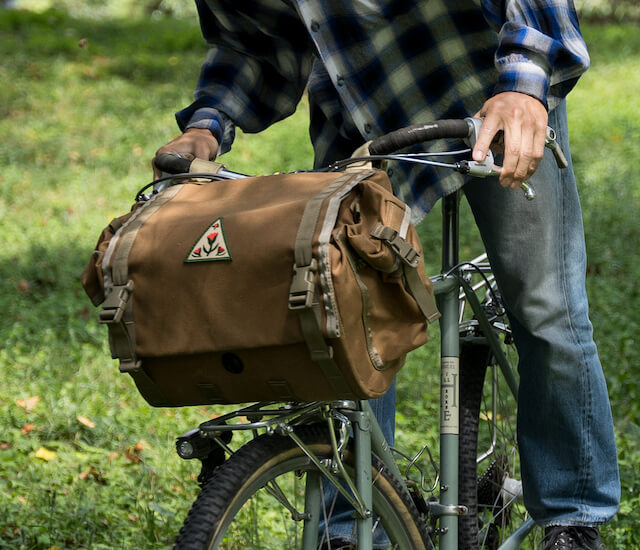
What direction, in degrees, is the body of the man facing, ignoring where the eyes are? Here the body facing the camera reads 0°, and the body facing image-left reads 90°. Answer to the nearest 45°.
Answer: approximately 45°

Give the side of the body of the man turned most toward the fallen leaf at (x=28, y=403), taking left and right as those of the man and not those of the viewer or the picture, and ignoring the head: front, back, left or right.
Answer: right

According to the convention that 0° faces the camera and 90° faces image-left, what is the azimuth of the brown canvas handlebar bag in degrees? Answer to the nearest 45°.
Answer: approximately 45°

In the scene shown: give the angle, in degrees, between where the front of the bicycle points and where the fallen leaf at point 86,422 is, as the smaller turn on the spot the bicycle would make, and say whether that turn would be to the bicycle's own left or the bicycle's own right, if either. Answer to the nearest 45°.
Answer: approximately 90° to the bicycle's own right

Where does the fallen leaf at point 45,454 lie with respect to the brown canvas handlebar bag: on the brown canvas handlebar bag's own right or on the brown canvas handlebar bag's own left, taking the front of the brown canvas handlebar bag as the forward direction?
on the brown canvas handlebar bag's own right

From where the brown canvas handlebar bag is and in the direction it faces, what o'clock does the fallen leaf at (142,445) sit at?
The fallen leaf is roughly at 4 o'clock from the brown canvas handlebar bag.

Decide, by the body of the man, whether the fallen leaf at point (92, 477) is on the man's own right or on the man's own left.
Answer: on the man's own right

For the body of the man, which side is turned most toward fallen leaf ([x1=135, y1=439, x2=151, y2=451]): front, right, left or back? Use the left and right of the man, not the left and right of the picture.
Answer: right

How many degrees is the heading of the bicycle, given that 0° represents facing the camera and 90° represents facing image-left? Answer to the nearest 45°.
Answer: approximately 45°
